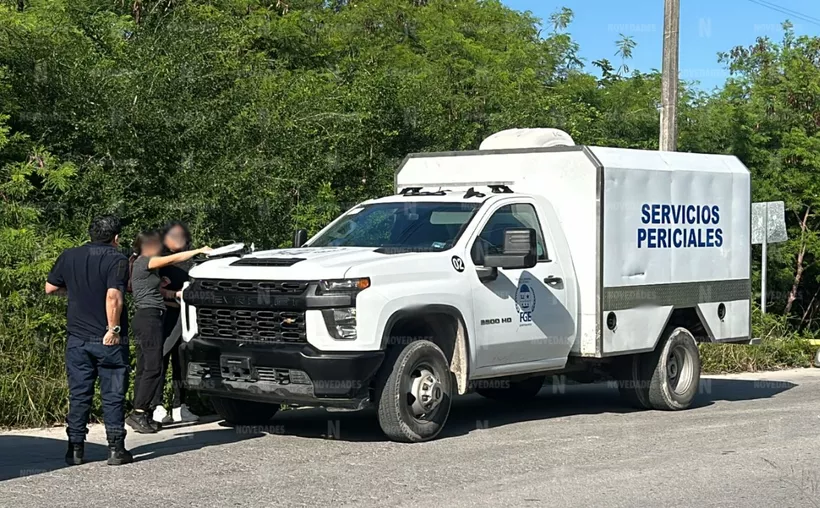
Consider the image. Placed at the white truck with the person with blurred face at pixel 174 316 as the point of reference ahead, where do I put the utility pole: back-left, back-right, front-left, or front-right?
back-right

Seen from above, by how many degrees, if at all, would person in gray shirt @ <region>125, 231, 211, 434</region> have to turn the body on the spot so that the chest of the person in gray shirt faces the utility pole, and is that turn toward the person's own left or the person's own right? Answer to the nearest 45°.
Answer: approximately 45° to the person's own left

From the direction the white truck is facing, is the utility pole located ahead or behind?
behind

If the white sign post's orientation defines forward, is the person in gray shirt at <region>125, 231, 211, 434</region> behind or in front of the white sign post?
behind

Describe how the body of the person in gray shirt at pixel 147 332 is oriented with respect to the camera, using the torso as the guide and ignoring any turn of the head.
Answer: to the viewer's right

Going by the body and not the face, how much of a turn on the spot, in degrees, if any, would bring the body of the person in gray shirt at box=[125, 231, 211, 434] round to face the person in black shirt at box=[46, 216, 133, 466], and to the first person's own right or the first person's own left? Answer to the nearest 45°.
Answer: approximately 90° to the first person's own right

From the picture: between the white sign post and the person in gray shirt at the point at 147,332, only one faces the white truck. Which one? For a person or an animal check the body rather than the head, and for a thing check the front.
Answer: the person in gray shirt

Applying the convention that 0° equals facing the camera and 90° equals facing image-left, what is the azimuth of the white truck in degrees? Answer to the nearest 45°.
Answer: approximately 45°

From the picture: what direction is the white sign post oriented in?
away from the camera

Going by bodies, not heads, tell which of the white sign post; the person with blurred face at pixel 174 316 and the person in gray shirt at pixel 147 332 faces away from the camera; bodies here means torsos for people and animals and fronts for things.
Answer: the white sign post

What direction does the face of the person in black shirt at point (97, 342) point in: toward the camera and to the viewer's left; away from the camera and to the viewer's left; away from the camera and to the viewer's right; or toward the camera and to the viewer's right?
away from the camera and to the viewer's right
